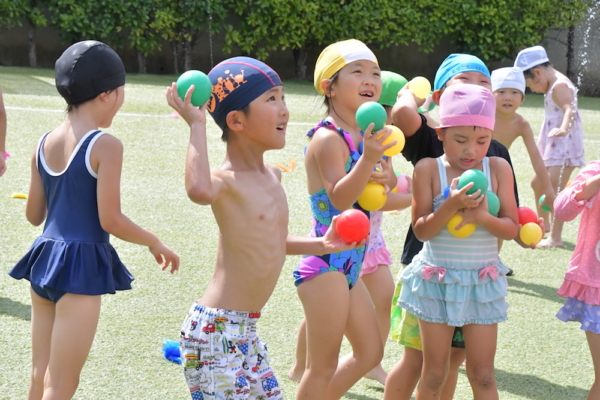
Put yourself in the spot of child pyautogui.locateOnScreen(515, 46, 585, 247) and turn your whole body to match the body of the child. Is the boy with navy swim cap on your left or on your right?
on your left

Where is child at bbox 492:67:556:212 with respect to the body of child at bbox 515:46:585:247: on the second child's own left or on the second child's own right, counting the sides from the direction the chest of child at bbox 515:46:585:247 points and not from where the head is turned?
on the second child's own left

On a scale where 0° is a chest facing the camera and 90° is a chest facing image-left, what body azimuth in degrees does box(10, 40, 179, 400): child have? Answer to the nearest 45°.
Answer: approximately 225°

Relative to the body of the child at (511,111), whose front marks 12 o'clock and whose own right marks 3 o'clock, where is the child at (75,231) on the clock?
the child at (75,231) is roughly at 1 o'clock from the child at (511,111).

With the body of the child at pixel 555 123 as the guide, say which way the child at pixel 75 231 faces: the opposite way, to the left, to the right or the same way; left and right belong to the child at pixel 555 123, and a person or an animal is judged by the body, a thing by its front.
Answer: to the right

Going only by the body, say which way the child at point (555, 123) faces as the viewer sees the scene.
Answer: to the viewer's left

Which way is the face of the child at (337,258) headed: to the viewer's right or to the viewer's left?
to the viewer's right

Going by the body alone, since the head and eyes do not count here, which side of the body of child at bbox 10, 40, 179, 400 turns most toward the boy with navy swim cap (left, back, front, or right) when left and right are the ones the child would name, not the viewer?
right

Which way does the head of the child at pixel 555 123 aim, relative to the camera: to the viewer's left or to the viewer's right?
to the viewer's left

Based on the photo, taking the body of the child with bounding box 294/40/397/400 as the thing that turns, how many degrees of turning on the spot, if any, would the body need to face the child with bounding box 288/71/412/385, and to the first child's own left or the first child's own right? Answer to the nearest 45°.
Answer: approximately 135° to the first child's own left

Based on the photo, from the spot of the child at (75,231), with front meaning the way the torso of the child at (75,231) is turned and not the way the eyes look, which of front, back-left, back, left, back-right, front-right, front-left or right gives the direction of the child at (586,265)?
front-right
